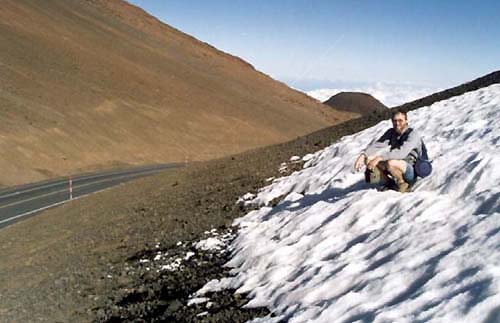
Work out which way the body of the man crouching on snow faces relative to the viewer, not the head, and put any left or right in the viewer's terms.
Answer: facing the viewer and to the left of the viewer

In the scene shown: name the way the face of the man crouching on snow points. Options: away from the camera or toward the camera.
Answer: toward the camera
